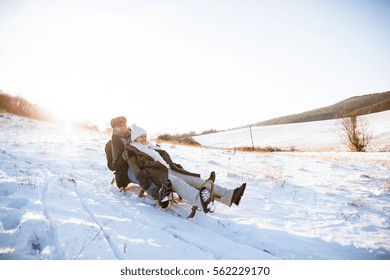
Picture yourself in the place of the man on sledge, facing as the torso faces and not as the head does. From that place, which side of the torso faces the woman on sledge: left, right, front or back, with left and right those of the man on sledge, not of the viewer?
front

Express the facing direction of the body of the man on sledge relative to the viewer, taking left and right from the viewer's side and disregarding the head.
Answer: facing the viewer and to the right of the viewer

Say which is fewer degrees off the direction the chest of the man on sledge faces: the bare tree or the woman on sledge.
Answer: the woman on sledge

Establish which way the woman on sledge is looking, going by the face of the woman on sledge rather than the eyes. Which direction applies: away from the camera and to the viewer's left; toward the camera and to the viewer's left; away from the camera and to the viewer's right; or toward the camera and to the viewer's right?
toward the camera and to the viewer's right

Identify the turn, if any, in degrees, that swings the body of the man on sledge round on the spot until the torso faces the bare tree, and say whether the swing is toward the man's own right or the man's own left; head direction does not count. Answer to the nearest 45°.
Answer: approximately 90° to the man's own left

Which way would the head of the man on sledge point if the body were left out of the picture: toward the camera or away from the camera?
toward the camera
